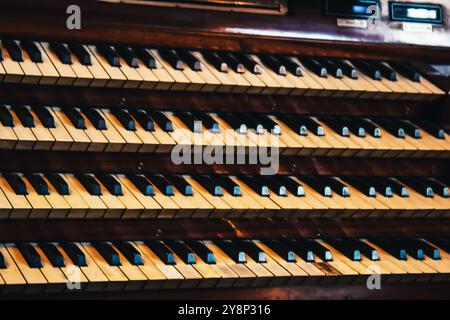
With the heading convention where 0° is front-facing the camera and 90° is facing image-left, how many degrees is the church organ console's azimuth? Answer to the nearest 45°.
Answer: approximately 315°
